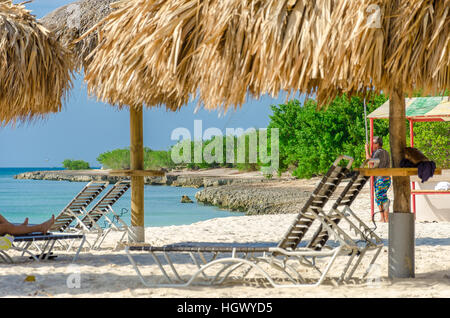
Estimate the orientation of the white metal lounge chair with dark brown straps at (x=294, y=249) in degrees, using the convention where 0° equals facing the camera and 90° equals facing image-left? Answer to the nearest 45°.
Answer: approximately 90°

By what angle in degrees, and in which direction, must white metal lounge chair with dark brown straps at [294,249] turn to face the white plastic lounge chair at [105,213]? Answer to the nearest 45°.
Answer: approximately 45° to its right
